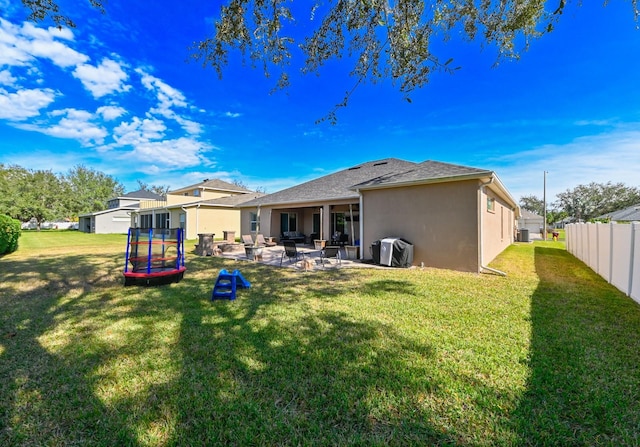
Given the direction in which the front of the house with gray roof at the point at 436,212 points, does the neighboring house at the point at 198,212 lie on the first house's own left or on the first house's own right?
on the first house's own left

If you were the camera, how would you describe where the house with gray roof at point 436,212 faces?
facing away from the viewer and to the right of the viewer

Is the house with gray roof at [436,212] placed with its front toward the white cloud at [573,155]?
yes

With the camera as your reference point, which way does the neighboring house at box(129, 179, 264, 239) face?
facing away from the viewer and to the right of the viewer

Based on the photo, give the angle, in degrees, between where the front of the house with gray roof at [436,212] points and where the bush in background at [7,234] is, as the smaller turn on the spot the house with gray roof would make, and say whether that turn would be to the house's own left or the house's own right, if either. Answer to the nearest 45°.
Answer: approximately 135° to the house's own left

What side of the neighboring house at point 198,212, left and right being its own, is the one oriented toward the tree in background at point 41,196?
left
